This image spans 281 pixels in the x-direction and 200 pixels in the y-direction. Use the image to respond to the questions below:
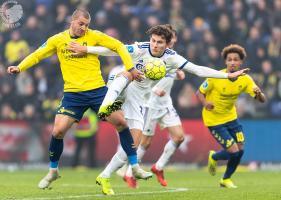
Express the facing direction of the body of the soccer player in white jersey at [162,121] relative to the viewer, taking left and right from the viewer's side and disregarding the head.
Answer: facing the viewer and to the right of the viewer

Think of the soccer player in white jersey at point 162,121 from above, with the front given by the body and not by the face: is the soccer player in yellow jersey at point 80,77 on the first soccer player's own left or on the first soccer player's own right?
on the first soccer player's own right

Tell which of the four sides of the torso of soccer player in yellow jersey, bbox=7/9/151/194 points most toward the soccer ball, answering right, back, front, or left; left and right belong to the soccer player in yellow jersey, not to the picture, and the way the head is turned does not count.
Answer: left

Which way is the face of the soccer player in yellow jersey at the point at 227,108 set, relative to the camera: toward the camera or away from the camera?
toward the camera

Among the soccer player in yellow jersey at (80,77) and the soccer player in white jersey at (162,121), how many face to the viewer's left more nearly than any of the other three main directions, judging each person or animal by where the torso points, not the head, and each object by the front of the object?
0

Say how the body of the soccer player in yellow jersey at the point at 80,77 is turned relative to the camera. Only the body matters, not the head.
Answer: toward the camera
